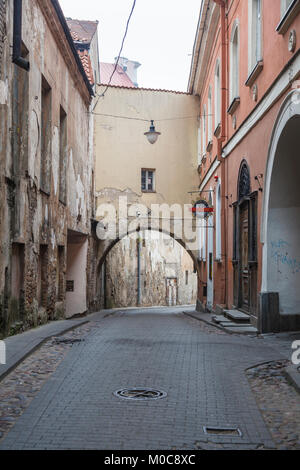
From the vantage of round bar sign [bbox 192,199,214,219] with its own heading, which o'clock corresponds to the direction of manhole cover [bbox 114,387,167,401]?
The manhole cover is roughly at 12 o'clock from the round bar sign.

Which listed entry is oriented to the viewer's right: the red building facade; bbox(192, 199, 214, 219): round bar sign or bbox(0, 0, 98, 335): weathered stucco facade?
the weathered stucco facade

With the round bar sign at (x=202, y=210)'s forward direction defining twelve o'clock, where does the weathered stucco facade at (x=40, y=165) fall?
The weathered stucco facade is roughly at 1 o'clock from the round bar sign.

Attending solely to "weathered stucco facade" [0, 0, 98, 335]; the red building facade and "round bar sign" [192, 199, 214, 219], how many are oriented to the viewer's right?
1

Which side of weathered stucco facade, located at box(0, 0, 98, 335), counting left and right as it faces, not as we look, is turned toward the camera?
right

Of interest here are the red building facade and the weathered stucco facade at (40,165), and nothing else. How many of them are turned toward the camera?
0

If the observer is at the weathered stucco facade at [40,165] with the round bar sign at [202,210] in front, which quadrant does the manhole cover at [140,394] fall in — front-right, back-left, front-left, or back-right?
back-right

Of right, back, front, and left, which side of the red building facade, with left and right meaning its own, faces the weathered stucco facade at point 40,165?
front

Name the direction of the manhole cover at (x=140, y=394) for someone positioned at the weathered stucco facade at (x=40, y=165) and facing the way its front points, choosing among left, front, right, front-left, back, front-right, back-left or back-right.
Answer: right

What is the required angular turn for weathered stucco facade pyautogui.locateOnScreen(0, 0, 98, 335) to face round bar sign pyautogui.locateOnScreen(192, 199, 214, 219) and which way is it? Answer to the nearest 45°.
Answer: approximately 45° to its left

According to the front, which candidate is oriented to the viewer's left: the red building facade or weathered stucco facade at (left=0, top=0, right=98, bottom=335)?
the red building facade

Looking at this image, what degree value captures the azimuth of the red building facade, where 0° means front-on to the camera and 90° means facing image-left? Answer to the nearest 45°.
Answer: approximately 90°
